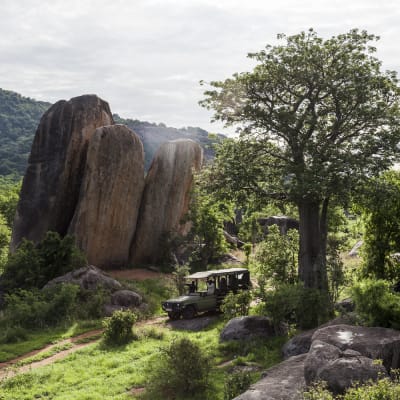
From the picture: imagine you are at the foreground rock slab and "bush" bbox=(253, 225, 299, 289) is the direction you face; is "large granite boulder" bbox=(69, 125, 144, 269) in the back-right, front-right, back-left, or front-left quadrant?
front-left

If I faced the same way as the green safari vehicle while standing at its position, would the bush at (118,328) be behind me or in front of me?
in front

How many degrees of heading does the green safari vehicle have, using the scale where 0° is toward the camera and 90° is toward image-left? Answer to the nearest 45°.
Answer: approximately 45°

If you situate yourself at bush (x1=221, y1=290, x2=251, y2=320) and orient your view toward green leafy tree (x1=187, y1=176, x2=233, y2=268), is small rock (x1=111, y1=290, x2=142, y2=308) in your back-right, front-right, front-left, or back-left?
front-left

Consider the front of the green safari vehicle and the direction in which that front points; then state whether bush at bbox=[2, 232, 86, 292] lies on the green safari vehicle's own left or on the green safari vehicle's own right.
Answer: on the green safari vehicle's own right

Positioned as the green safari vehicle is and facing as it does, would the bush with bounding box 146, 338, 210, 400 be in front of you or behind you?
in front

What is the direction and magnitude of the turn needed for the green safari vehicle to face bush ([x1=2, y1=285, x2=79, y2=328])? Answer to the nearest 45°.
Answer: approximately 45° to its right

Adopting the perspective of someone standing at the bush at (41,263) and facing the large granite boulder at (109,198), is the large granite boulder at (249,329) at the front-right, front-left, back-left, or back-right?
back-right

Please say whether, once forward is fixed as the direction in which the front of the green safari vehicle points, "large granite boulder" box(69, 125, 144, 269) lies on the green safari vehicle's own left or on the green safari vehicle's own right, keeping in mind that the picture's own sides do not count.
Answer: on the green safari vehicle's own right
